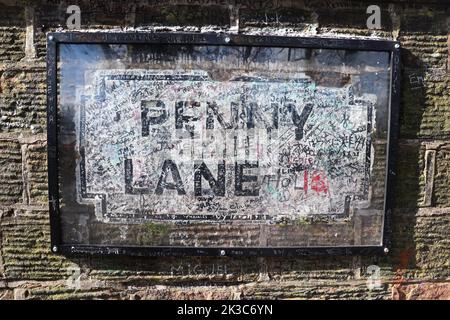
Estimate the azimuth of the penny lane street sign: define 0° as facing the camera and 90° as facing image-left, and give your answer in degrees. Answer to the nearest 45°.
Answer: approximately 0°
